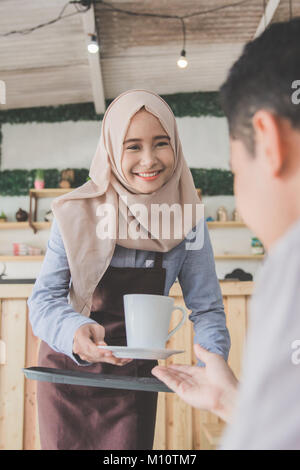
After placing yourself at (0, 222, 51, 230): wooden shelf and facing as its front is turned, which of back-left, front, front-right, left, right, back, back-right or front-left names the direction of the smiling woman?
front

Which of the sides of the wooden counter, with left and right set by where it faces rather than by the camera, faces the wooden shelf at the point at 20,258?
back

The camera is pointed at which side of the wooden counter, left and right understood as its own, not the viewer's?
front

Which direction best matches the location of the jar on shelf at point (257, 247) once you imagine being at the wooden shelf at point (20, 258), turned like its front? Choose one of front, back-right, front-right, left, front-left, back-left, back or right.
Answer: left

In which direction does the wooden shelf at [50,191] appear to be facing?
toward the camera

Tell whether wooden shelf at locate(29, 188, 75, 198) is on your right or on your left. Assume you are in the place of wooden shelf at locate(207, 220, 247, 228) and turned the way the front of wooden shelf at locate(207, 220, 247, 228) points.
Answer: on your right

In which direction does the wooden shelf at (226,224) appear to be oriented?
toward the camera

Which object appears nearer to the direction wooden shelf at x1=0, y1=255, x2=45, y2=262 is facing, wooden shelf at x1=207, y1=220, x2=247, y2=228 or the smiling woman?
the smiling woman
